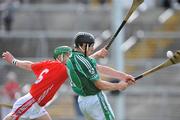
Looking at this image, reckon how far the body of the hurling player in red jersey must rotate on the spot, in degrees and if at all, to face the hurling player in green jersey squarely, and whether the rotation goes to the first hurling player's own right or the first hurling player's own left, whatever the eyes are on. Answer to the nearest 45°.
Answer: approximately 90° to the first hurling player's own right

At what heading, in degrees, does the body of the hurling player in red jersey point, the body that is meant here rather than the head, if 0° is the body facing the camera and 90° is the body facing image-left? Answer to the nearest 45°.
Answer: approximately 225°
